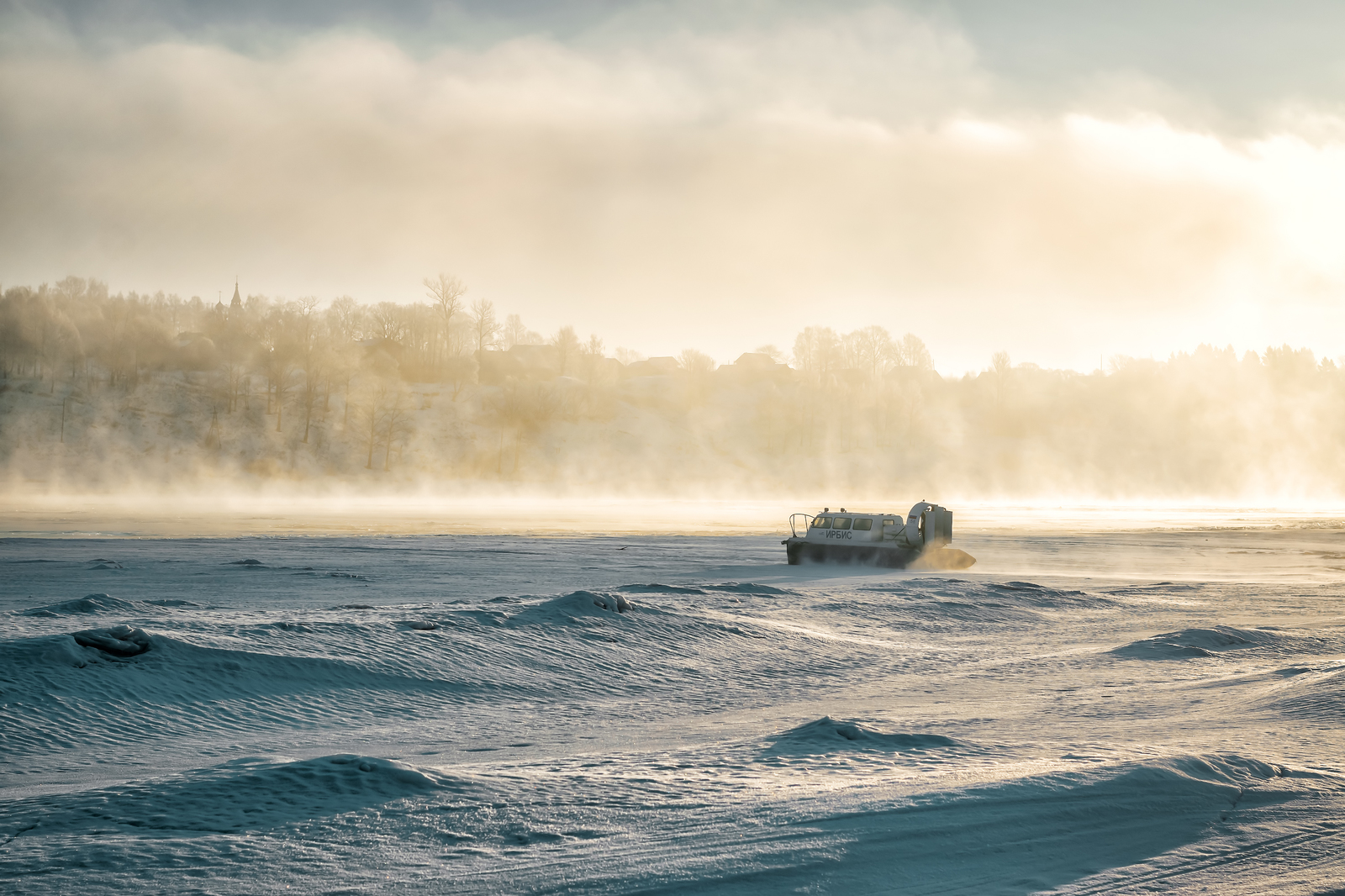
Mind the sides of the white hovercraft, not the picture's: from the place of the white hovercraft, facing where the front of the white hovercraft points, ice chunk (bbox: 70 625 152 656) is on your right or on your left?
on your left

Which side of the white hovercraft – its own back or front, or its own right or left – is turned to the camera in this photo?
left
